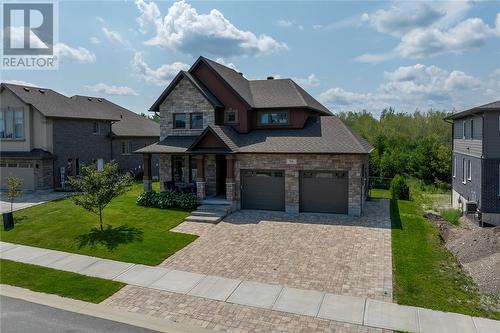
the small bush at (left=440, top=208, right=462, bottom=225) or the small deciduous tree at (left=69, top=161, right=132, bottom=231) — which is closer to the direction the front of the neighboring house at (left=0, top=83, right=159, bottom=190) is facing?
the small deciduous tree

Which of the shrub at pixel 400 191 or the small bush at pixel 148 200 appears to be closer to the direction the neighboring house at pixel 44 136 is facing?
the small bush

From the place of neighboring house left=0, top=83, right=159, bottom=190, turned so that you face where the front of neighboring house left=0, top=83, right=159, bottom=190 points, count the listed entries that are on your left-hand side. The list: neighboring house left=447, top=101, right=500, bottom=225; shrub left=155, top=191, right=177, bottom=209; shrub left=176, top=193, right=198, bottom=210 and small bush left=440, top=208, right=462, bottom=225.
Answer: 4

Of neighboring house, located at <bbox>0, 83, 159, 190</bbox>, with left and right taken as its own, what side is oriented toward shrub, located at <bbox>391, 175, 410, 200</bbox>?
left

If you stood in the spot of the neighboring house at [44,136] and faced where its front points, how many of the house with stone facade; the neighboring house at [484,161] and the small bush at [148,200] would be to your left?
3

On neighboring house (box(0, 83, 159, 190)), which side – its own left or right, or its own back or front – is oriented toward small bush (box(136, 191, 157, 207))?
left

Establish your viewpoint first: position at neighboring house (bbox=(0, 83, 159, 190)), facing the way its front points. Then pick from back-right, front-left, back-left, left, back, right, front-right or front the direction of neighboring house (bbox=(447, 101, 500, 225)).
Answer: left

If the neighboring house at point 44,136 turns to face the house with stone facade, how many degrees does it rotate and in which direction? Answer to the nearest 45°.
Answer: approximately 90° to its left

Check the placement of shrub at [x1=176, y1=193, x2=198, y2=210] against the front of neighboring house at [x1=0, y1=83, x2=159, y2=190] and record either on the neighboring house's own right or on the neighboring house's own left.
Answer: on the neighboring house's own left

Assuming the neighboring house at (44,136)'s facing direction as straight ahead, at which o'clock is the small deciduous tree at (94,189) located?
The small deciduous tree is roughly at 10 o'clock from the neighboring house.

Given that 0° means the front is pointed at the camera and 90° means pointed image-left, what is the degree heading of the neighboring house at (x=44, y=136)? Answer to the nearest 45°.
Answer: approximately 45°

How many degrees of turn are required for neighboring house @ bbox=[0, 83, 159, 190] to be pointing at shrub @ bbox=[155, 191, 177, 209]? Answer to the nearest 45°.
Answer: approximately 90° to its left

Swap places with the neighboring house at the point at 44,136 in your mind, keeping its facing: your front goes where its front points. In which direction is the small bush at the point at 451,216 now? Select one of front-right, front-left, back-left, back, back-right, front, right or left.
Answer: left
